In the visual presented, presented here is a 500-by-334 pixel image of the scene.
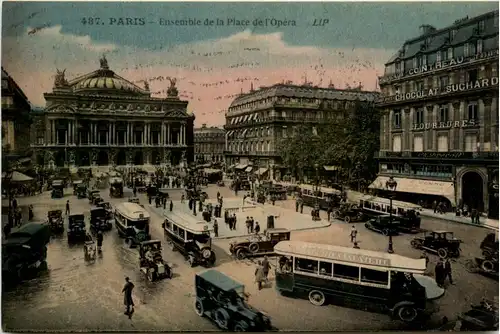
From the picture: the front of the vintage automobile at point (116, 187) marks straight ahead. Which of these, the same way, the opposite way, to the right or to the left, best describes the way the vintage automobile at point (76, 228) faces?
the same way

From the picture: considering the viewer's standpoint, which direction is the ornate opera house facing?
facing the viewer

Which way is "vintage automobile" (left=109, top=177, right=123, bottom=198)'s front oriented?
toward the camera

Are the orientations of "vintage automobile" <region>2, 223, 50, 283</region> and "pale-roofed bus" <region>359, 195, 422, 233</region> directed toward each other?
no

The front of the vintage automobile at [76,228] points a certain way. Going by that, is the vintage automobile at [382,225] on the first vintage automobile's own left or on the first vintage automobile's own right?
on the first vintage automobile's own left

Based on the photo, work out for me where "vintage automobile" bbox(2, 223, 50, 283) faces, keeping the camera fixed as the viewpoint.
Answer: facing the viewer and to the left of the viewer

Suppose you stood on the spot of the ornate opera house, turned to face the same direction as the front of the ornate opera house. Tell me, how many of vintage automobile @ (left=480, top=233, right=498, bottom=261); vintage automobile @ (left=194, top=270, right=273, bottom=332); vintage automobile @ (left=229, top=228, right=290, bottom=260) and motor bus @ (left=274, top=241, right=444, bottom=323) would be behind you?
0

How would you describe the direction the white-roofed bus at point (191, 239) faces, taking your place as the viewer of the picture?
facing the viewer and to the right of the viewer

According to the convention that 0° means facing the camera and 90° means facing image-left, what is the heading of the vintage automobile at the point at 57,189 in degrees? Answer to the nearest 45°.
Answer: approximately 0°

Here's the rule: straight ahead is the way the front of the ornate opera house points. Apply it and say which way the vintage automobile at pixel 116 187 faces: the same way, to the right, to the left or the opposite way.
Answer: the same way

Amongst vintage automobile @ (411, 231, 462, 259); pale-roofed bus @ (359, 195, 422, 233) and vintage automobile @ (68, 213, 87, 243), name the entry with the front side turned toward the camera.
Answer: vintage automobile @ (68, 213, 87, 243)

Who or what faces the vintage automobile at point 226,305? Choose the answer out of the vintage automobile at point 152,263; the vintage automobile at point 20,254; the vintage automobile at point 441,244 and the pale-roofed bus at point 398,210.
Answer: the vintage automobile at point 152,263
